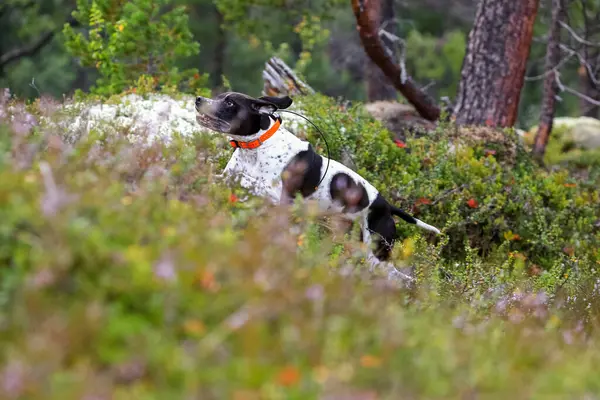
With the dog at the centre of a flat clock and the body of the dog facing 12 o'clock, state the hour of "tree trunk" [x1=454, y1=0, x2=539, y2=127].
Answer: The tree trunk is roughly at 4 o'clock from the dog.

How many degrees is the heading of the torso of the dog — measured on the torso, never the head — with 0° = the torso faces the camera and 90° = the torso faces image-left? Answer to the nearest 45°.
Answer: approximately 90°

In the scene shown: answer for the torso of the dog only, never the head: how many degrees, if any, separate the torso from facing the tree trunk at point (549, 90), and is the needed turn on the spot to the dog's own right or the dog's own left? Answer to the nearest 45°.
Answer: approximately 135° to the dog's own right

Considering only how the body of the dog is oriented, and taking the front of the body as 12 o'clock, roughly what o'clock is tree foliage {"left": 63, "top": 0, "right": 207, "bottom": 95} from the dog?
The tree foliage is roughly at 2 o'clock from the dog.

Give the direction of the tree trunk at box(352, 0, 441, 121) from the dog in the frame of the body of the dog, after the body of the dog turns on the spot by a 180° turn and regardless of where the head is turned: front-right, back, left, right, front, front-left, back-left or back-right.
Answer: left

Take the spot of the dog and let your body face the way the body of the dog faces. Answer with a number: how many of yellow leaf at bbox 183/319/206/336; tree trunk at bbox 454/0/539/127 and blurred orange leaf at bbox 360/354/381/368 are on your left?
2

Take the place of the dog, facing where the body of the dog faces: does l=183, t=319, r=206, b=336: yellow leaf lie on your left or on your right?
on your left

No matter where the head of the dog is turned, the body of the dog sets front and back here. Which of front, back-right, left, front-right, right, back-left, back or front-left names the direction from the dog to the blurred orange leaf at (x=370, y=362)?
left

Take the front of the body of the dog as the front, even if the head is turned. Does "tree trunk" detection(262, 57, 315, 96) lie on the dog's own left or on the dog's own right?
on the dog's own right
